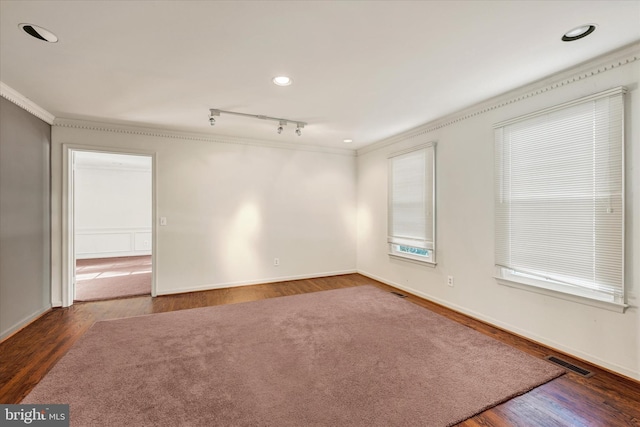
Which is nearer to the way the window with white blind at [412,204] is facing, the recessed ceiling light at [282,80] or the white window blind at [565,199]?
the recessed ceiling light

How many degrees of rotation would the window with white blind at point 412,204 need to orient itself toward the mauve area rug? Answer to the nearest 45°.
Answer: approximately 45° to its left

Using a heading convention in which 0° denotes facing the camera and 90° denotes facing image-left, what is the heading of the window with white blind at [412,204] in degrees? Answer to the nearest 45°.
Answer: approximately 45°

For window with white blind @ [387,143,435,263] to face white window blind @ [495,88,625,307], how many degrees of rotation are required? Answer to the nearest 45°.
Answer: approximately 90° to its left

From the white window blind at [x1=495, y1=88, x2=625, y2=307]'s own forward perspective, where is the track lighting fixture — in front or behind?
in front

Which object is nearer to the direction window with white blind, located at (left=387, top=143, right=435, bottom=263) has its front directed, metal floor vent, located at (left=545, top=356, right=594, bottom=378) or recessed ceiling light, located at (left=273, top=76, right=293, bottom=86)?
the recessed ceiling light

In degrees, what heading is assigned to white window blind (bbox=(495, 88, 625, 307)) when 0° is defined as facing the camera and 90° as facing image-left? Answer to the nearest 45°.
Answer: approximately 45°

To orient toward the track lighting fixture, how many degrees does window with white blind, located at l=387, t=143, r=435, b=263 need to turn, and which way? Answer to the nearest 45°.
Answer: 0° — it already faces it

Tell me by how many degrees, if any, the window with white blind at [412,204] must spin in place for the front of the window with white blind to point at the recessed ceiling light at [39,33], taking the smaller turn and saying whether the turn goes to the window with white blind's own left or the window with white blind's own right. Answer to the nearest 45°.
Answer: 0° — it already faces it

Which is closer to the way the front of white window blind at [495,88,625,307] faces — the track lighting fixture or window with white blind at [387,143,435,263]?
the track lighting fixture

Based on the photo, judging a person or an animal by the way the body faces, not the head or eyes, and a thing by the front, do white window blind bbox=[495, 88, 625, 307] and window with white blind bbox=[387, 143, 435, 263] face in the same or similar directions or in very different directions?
same or similar directions

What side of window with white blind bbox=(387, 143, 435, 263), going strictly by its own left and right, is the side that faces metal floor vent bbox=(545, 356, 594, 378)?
left

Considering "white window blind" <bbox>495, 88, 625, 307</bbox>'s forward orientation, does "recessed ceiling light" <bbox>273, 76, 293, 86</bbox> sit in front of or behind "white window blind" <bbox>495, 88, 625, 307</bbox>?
in front

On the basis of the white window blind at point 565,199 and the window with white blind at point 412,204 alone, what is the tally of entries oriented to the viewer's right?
0

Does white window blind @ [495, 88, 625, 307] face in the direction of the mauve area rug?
yes
